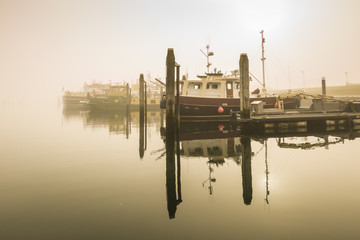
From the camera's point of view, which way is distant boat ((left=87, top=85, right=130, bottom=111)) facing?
to the viewer's left

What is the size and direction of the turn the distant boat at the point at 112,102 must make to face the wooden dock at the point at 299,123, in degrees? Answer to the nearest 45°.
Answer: approximately 90° to its left

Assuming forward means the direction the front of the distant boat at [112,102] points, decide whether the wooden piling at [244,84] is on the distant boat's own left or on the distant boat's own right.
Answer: on the distant boat's own left

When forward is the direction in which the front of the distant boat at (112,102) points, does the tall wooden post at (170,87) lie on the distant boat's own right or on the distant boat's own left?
on the distant boat's own left

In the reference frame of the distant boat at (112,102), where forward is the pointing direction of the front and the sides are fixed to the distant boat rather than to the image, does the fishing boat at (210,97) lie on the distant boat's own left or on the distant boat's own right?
on the distant boat's own left

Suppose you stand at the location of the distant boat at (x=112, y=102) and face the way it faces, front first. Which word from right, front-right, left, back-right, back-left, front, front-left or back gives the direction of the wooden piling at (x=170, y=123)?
left
